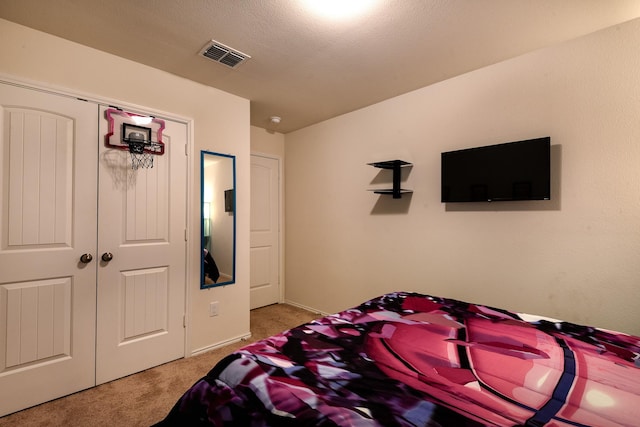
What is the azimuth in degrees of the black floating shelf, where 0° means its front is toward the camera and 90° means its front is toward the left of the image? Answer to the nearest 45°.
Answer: approximately 45°

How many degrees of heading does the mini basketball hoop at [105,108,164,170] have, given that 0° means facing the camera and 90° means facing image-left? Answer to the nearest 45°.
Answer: approximately 315°

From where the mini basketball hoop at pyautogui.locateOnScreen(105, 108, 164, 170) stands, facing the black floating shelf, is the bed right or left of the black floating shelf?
right

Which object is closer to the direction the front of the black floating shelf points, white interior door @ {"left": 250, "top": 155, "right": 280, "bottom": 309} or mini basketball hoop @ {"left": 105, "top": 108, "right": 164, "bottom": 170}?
the mini basketball hoop

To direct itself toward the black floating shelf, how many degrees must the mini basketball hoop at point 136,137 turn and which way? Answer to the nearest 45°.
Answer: approximately 45° to its left

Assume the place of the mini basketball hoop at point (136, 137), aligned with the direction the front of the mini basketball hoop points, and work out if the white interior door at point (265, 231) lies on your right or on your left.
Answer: on your left
